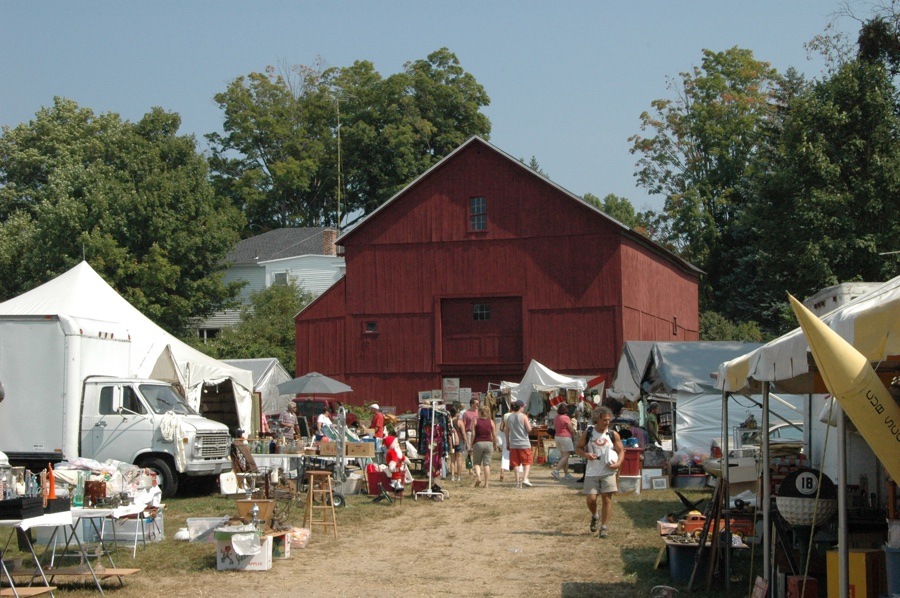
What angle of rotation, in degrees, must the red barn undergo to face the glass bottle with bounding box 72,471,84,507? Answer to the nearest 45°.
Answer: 0° — it already faces it

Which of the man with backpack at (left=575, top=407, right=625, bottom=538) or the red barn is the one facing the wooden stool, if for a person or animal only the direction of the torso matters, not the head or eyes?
the red barn

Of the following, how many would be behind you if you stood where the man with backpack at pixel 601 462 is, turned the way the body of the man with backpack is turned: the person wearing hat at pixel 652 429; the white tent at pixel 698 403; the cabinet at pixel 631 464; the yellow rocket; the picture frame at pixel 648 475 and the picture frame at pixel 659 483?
5

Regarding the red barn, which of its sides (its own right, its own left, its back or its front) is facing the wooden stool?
front

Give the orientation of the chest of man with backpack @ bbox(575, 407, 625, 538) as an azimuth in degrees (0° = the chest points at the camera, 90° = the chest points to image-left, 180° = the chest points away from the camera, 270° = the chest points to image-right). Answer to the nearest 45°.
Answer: approximately 0°

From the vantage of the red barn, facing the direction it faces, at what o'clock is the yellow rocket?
The yellow rocket is roughly at 12 o'clock from the red barn.

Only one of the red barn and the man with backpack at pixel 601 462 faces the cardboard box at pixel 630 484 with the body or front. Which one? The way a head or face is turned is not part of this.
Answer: the red barn

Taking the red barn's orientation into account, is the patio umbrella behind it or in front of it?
in front

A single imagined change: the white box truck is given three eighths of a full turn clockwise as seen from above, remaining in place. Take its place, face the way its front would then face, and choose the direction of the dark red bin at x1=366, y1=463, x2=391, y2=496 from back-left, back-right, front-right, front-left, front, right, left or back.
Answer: back

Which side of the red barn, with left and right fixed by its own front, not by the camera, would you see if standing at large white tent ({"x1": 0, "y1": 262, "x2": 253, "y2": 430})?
front

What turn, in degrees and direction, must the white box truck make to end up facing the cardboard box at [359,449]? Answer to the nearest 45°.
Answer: approximately 45° to its left

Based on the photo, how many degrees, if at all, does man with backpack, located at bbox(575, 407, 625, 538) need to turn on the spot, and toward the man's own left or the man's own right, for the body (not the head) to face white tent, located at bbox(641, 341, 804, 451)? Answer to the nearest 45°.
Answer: approximately 180°

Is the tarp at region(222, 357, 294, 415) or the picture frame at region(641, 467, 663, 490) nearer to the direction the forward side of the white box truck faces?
the picture frame

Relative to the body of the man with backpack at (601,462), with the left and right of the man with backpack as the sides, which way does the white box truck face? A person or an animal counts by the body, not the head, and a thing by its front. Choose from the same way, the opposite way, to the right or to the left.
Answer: to the left

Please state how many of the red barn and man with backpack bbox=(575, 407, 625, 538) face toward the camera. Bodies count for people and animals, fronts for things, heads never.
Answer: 2

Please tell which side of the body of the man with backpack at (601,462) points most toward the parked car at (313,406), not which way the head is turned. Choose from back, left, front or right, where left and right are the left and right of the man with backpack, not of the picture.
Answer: back

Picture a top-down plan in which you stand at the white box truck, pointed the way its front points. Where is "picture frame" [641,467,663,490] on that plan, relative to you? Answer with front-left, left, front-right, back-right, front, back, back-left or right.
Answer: front-left
